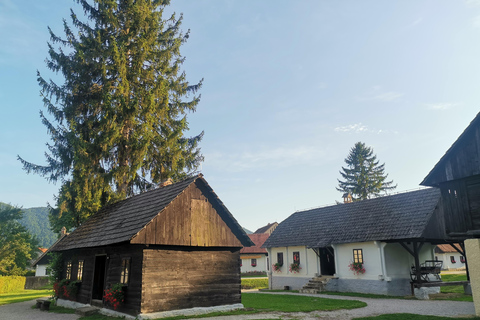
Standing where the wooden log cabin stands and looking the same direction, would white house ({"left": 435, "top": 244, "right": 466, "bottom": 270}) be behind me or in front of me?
behind

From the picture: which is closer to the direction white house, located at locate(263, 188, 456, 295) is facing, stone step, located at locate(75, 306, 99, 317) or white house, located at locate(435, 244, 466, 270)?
the stone step

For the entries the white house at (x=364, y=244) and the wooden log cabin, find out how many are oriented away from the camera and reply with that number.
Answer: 0

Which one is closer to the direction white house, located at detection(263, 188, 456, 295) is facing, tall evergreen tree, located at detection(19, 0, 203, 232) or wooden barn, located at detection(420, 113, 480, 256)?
the tall evergreen tree

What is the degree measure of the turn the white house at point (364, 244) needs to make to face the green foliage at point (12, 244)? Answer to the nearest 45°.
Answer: approximately 45° to its right

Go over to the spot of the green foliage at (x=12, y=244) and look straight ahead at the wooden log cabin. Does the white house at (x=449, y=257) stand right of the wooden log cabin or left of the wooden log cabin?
left

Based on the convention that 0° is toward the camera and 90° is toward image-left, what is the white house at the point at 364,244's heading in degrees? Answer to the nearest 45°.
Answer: approximately 45°

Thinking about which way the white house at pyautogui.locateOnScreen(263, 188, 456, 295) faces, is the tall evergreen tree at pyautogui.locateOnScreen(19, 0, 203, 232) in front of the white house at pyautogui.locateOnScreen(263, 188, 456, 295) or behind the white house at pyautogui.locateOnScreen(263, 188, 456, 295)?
in front
